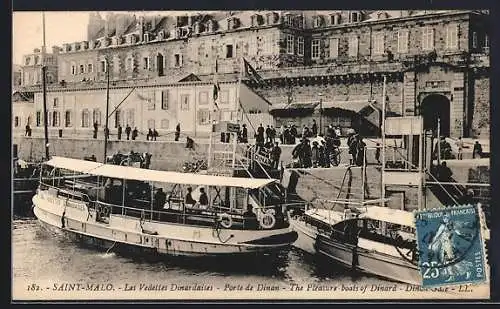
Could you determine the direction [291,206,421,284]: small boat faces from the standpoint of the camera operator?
facing away from the viewer and to the left of the viewer

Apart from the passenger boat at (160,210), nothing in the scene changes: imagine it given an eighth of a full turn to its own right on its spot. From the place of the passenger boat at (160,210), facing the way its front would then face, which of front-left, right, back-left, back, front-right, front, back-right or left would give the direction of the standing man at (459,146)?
right

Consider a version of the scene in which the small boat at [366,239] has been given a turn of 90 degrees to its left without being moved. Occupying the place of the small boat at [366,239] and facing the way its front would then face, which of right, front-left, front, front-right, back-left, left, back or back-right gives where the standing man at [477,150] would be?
back-left

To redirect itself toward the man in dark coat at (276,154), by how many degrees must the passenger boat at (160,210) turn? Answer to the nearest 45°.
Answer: approximately 135° to its right

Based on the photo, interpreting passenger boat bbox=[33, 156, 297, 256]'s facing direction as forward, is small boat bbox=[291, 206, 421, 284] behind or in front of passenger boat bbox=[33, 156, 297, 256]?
behind

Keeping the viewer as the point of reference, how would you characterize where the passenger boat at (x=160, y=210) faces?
facing away from the viewer and to the left of the viewer
